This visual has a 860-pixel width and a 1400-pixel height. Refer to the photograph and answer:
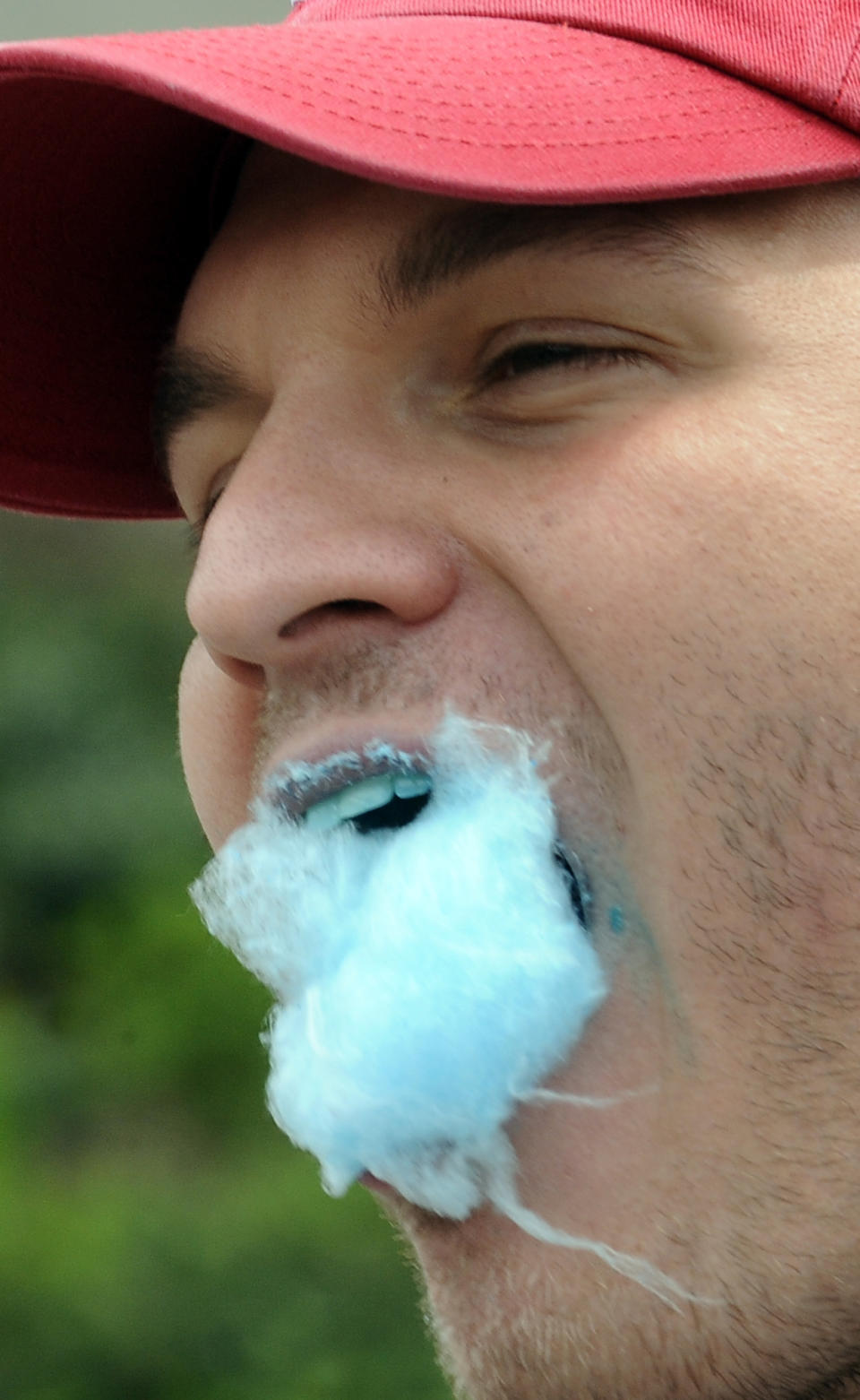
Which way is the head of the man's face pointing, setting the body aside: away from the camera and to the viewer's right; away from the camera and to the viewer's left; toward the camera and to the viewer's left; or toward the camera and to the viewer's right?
toward the camera and to the viewer's left
